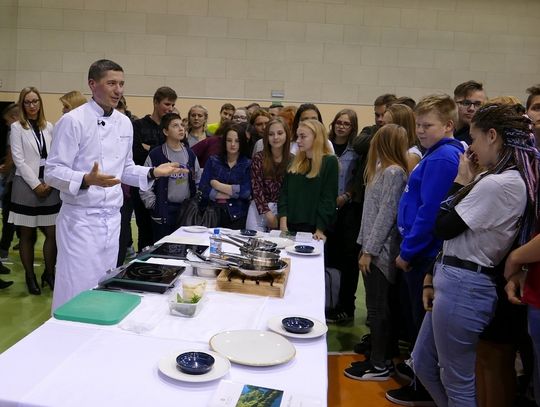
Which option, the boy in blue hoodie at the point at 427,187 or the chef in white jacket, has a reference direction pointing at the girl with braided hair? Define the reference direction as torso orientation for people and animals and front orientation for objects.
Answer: the chef in white jacket

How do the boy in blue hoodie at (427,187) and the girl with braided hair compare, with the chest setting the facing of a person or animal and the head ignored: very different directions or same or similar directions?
same or similar directions

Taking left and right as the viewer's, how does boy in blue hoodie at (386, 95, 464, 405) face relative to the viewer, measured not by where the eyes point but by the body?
facing to the left of the viewer

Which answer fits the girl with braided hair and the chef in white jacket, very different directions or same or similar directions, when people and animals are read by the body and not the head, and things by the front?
very different directions

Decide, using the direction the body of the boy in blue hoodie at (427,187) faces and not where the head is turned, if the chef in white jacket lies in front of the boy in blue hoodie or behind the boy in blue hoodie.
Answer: in front

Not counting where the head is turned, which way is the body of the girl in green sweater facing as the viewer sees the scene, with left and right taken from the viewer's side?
facing the viewer and to the left of the viewer

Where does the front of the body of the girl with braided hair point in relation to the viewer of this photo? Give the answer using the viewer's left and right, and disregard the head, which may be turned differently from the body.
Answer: facing to the left of the viewer

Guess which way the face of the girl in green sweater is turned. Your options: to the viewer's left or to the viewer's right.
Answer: to the viewer's left

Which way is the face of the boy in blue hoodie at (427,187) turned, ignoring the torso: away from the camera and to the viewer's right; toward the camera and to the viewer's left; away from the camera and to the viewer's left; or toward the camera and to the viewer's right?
toward the camera and to the viewer's left

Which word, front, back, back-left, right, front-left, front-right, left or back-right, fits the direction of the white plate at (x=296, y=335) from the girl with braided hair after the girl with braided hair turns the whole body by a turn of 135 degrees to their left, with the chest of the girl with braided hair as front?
right

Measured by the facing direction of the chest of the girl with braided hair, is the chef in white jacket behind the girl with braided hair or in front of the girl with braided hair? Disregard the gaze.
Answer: in front

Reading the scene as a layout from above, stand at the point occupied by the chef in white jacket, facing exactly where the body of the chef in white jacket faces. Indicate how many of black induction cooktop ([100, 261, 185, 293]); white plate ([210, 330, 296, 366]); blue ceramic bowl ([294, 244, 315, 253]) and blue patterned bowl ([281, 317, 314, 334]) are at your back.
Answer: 0

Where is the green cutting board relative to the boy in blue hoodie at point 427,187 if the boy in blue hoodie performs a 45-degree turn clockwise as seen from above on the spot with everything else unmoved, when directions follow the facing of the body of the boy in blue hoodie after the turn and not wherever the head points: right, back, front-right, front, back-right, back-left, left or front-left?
left
